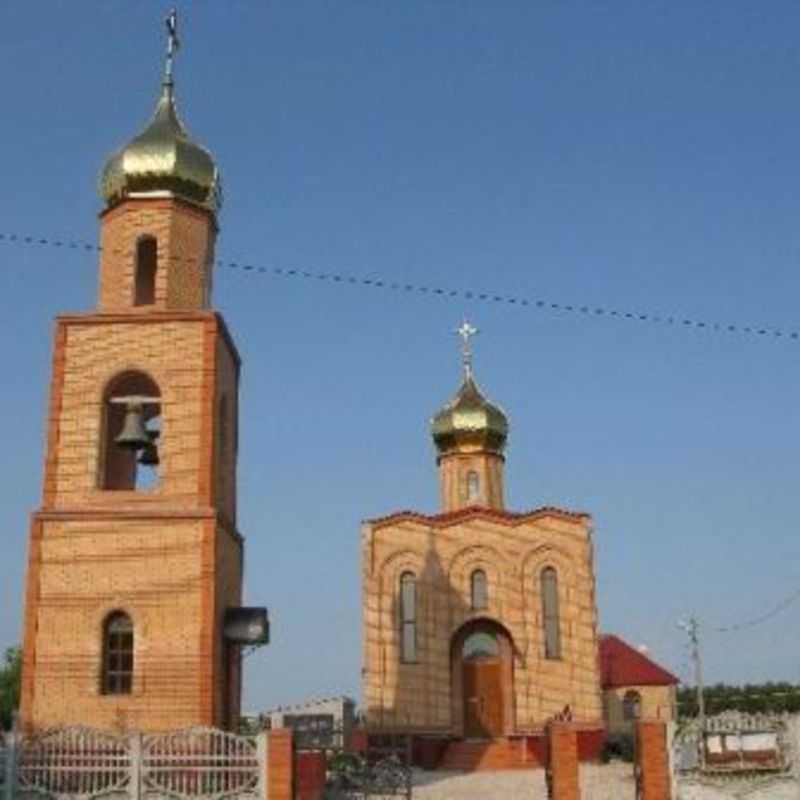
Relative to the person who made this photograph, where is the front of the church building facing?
facing the viewer

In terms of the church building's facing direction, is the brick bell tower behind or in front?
in front

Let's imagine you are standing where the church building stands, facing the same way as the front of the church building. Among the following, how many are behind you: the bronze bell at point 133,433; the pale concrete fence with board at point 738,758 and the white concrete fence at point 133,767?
0

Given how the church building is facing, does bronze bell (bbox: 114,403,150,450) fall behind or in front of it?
in front

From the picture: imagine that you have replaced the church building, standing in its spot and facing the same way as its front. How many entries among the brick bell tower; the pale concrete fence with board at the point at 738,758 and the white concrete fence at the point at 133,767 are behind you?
0

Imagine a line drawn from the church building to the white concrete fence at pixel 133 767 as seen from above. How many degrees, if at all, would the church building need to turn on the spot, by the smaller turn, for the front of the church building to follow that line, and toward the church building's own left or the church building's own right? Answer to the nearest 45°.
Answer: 0° — it already faces it

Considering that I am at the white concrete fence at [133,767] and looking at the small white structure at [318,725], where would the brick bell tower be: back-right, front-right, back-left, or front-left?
front-left
